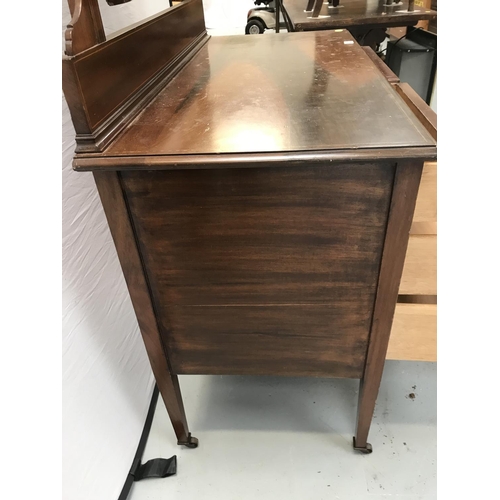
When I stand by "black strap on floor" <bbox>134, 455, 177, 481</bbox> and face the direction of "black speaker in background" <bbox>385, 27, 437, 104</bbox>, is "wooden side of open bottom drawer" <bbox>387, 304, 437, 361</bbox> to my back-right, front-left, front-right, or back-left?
front-right

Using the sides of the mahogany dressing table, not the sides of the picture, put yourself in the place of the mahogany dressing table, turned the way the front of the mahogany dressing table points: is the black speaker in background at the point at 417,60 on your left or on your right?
on your left

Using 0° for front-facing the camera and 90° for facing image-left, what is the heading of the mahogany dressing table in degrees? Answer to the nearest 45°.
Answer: approximately 270°
